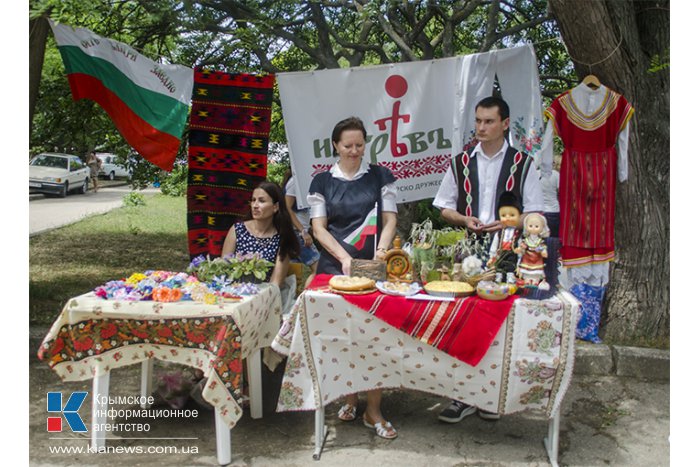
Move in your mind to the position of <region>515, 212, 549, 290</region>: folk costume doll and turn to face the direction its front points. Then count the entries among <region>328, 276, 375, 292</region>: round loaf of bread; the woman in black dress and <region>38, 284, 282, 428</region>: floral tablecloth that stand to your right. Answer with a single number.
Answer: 3

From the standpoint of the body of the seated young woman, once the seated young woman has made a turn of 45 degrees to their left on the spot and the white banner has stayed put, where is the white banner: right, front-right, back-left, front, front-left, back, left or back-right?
back-left

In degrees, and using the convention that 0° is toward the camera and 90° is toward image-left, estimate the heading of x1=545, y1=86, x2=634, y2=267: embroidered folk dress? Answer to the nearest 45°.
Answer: approximately 0°

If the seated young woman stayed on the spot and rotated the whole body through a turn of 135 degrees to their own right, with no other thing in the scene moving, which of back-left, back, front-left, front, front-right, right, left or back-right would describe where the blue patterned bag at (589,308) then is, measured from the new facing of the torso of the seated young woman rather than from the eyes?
right

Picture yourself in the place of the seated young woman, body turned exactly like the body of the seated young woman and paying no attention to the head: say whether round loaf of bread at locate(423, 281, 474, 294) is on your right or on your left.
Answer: on your left

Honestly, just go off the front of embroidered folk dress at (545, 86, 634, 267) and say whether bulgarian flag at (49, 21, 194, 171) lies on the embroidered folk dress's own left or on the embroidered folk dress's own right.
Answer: on the embroidered folk dress's own right

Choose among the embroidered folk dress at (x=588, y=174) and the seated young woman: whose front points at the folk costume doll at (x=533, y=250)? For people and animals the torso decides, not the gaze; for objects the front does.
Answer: the embroidered folk dress

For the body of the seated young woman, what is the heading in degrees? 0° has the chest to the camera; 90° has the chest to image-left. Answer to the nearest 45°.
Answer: approximately 45°
